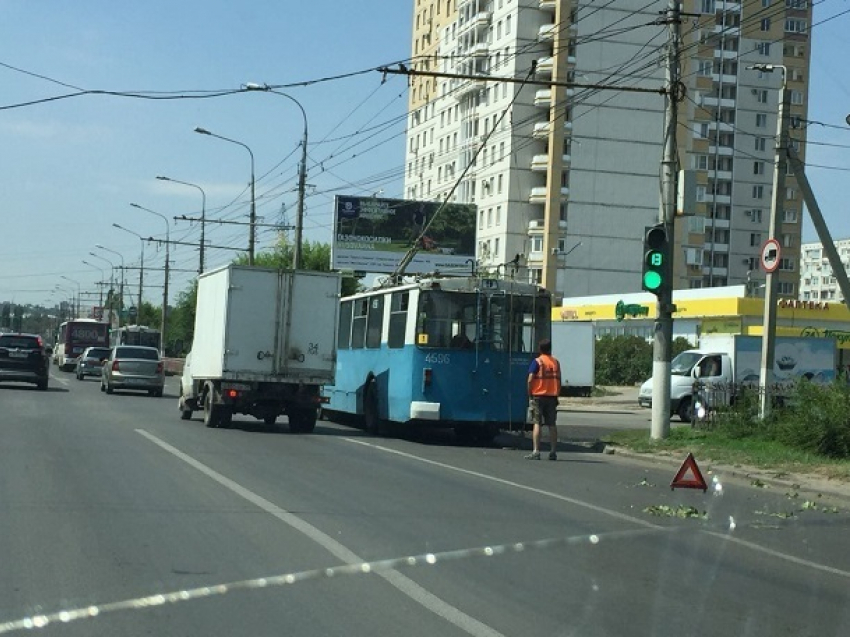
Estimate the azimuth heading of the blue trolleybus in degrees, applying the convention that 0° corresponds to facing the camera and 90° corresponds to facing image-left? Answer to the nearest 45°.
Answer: approximately 135°

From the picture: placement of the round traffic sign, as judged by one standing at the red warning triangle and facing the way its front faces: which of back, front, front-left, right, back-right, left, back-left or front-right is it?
back

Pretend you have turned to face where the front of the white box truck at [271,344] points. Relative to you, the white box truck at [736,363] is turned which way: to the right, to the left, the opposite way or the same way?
to the left

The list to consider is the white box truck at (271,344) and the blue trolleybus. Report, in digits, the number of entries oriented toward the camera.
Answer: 0

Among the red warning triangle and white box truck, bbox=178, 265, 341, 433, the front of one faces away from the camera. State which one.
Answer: the white box truck

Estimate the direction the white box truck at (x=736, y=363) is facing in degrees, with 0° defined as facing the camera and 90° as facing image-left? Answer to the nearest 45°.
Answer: approximately 45°

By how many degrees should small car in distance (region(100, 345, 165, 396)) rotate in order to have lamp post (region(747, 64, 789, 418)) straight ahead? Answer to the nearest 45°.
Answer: approximately 135° to its right

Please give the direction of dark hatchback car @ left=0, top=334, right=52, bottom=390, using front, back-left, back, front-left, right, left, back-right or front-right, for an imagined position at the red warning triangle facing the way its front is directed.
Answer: back-right

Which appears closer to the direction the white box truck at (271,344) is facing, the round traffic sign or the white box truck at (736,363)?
the white box truck

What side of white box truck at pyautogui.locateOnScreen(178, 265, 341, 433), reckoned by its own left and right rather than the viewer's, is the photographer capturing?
back

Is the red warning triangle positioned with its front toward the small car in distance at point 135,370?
no

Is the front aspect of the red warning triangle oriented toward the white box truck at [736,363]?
no

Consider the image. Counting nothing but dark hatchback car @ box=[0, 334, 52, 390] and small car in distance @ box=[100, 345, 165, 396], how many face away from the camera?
2

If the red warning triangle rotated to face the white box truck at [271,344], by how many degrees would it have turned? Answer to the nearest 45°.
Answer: approximately 135° to its right

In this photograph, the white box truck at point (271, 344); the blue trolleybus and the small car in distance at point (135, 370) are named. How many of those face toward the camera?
0

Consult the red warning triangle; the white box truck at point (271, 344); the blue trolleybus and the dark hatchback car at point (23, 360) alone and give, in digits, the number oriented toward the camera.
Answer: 1

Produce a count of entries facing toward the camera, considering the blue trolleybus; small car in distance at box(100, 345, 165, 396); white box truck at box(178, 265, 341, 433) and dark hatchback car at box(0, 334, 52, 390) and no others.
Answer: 0

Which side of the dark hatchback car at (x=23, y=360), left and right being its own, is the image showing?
back

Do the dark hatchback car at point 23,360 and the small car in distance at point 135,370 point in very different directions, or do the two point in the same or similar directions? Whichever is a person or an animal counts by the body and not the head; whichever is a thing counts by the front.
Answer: same or similar directions
